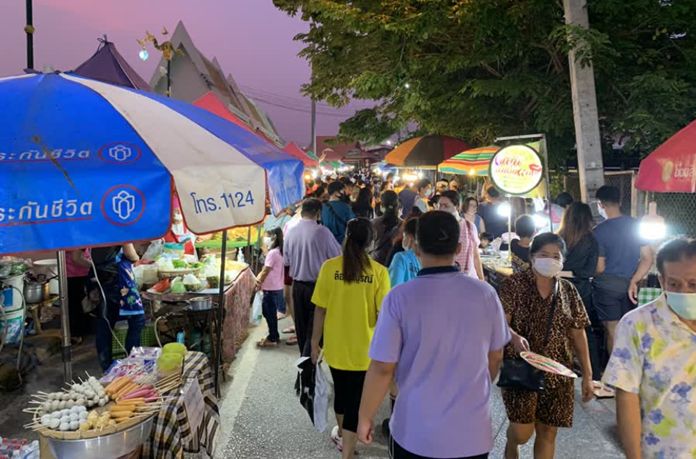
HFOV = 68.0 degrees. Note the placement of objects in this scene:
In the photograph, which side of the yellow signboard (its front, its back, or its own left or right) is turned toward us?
front

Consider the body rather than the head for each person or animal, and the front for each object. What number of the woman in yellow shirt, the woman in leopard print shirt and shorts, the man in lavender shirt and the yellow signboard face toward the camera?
2

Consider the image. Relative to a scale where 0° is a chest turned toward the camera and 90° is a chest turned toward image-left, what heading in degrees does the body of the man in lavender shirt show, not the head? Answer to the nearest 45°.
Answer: approximately 180°

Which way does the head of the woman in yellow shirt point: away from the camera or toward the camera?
away from the camera

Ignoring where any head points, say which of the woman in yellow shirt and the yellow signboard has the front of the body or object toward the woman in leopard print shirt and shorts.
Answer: the yellow signboard

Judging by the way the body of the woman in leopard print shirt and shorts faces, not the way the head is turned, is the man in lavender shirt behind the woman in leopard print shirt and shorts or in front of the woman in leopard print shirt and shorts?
in front

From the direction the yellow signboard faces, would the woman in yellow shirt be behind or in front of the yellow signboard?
in front

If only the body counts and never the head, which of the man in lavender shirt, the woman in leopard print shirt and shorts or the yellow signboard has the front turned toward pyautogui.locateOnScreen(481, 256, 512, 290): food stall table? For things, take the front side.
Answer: the man in lavender shirt

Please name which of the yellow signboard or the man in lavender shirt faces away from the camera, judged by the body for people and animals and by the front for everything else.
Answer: the man in lavender shirt

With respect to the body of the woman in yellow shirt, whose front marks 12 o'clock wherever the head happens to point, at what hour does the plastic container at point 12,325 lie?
The plastic container is roughly at 10 o'clock from the woman in yellow shirt.

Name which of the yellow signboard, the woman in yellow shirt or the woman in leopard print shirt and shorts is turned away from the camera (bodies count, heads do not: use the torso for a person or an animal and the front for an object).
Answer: the woman in yellow shirt

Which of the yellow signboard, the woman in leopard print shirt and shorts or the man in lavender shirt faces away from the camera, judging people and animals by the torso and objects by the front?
the man in lavender shirt

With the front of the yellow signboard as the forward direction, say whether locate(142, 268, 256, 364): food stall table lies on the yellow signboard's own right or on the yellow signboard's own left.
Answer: on the yellow signboard's own right

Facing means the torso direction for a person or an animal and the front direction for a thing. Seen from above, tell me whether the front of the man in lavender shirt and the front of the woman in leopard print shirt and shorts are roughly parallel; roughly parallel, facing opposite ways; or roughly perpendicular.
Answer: roughly parallel, facing opposite ways

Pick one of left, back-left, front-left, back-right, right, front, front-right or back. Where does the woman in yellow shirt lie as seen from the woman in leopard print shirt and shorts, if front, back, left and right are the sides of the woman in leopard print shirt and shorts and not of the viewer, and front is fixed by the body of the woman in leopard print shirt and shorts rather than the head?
right
